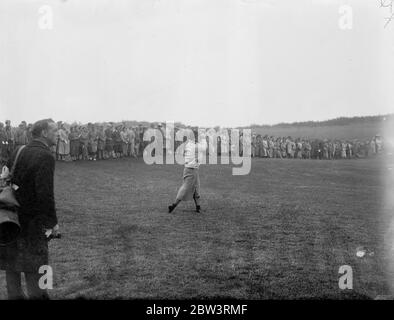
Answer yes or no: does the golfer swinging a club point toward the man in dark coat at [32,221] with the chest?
no

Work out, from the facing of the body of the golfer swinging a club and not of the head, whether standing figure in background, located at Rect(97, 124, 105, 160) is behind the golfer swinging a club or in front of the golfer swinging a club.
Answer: behind

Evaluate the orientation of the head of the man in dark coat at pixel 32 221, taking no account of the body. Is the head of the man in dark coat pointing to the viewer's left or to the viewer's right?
to the viewer's right

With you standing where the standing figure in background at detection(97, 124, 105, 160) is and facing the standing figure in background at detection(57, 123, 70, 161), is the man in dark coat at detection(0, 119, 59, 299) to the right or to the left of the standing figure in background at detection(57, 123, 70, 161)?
left

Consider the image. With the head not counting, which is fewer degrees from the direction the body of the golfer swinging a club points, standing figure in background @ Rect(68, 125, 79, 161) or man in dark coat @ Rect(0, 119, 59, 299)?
the man in dark coat

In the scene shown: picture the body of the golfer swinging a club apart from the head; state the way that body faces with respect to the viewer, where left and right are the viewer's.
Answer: facing the viewer and to the right of the viewer

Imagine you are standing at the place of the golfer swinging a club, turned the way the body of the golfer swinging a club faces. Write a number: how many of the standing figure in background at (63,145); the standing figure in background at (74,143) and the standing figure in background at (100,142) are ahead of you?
0

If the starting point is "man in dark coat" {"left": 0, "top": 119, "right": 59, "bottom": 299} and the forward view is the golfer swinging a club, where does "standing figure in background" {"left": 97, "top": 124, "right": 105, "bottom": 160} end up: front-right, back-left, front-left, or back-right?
front-left

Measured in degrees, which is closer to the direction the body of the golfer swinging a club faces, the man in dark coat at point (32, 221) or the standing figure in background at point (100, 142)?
the man in dark coat

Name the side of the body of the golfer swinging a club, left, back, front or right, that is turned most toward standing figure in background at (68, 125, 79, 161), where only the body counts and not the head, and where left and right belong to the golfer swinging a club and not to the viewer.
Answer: back

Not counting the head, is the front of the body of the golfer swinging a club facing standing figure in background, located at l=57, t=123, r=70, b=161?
no
